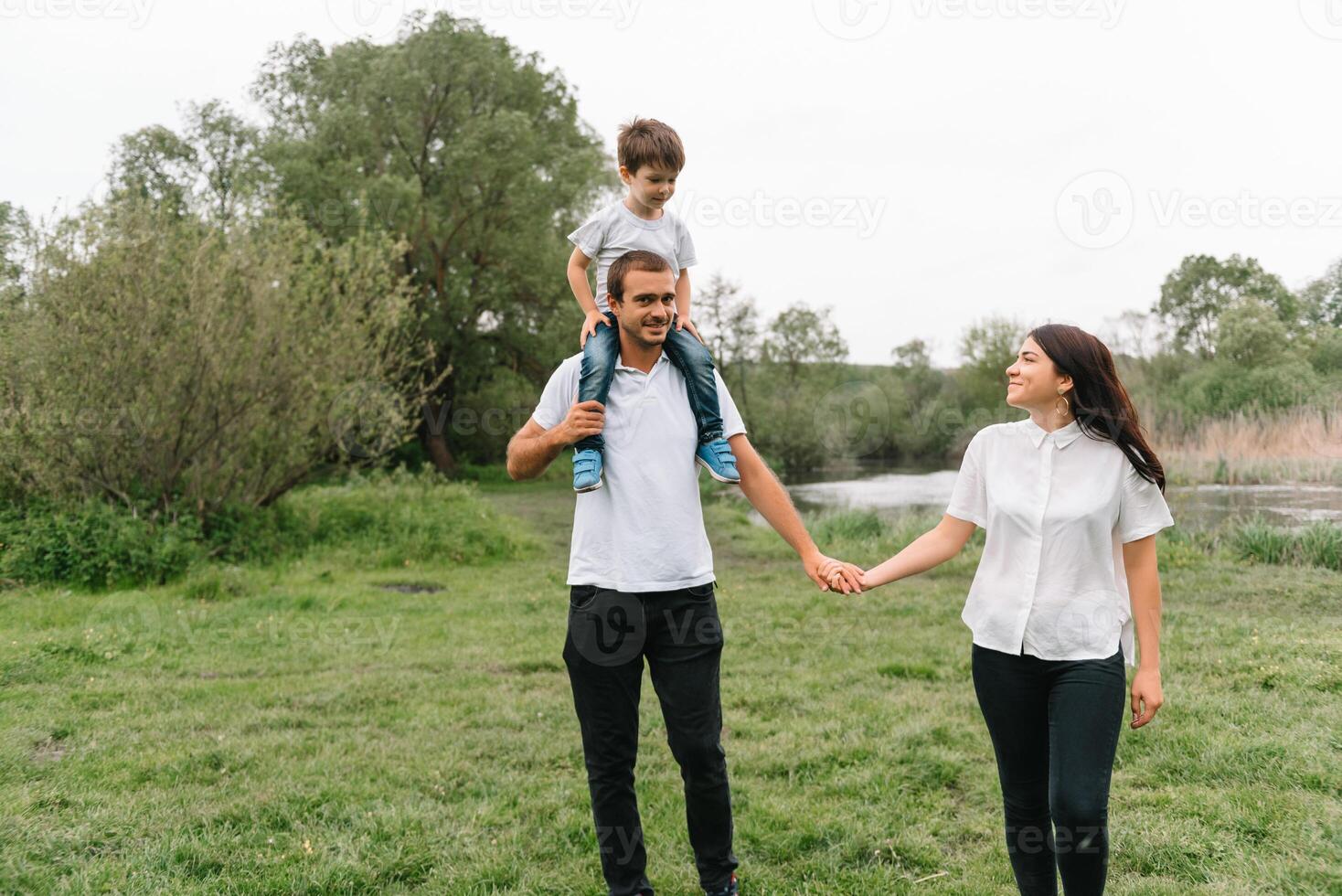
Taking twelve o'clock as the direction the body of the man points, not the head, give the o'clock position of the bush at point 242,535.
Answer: The bush is roughly at 5 o'clock from the man.

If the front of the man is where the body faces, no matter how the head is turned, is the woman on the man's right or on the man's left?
on the man's left

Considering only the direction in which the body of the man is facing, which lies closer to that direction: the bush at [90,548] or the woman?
the woman

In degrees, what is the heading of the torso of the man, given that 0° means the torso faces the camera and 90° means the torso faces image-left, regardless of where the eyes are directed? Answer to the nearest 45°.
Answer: approximately 0°

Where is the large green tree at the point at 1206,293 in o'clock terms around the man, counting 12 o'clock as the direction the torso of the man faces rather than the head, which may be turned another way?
The large green tree is roughly at 7 o'clock from the man.

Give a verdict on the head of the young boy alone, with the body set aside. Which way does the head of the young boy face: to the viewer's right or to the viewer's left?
to the viewer's right

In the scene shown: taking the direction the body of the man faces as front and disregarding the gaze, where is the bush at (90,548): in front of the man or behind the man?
behind

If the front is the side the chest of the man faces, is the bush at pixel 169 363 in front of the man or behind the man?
behind
